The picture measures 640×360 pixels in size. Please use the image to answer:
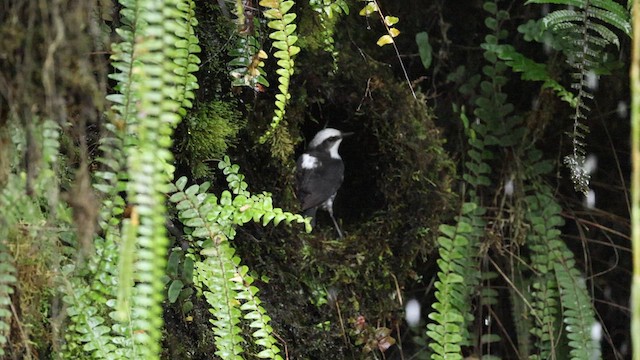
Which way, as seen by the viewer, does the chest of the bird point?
to the viewer's right

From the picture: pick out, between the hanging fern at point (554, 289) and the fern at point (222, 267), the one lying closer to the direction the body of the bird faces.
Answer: the hanging fern

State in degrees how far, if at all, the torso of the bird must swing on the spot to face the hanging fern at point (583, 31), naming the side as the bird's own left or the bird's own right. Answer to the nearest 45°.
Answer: approximately 45° to the bird's own right

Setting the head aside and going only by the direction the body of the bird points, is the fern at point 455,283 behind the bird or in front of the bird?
in front

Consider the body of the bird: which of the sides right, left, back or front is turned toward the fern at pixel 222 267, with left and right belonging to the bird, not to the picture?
back

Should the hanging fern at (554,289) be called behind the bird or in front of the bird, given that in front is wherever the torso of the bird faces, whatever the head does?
in front

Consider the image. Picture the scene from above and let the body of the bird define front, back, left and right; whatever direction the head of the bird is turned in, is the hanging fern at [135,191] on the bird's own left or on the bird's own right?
on the bird's own right
